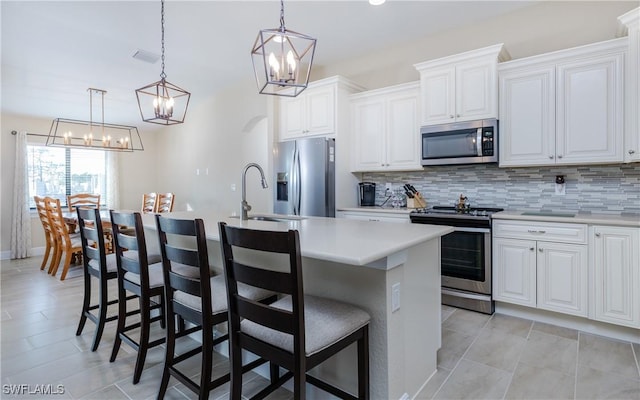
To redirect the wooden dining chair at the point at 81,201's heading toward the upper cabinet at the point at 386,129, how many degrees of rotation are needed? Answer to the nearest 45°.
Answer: approximately 45° to its left

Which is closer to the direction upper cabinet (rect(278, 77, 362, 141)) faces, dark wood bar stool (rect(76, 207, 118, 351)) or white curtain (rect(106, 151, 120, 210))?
the dark wood bar stool

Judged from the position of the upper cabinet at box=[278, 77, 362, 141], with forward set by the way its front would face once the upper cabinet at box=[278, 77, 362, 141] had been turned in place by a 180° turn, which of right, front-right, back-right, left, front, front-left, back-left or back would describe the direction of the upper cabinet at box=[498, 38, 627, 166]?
right

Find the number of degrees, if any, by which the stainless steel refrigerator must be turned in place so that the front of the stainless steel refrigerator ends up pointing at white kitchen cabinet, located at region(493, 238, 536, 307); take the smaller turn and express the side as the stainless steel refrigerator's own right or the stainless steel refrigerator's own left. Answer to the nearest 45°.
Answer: approximately 90° to the stainless steel refrigerator's own left

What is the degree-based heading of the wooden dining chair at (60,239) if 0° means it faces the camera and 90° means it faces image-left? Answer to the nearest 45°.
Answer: approximately 225°

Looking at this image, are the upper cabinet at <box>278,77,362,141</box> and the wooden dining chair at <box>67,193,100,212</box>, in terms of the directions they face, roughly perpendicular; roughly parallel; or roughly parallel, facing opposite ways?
roughly perpendicular

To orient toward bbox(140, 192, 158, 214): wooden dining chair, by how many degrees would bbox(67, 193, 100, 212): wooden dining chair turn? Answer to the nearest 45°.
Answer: approximately 90° to its left

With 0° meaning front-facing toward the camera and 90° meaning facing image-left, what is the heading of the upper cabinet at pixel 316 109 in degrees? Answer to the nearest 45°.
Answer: approximately 45°

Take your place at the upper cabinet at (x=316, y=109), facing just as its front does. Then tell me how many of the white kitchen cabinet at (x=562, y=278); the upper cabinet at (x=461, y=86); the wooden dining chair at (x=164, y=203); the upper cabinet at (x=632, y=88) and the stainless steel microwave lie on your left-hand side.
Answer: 4
